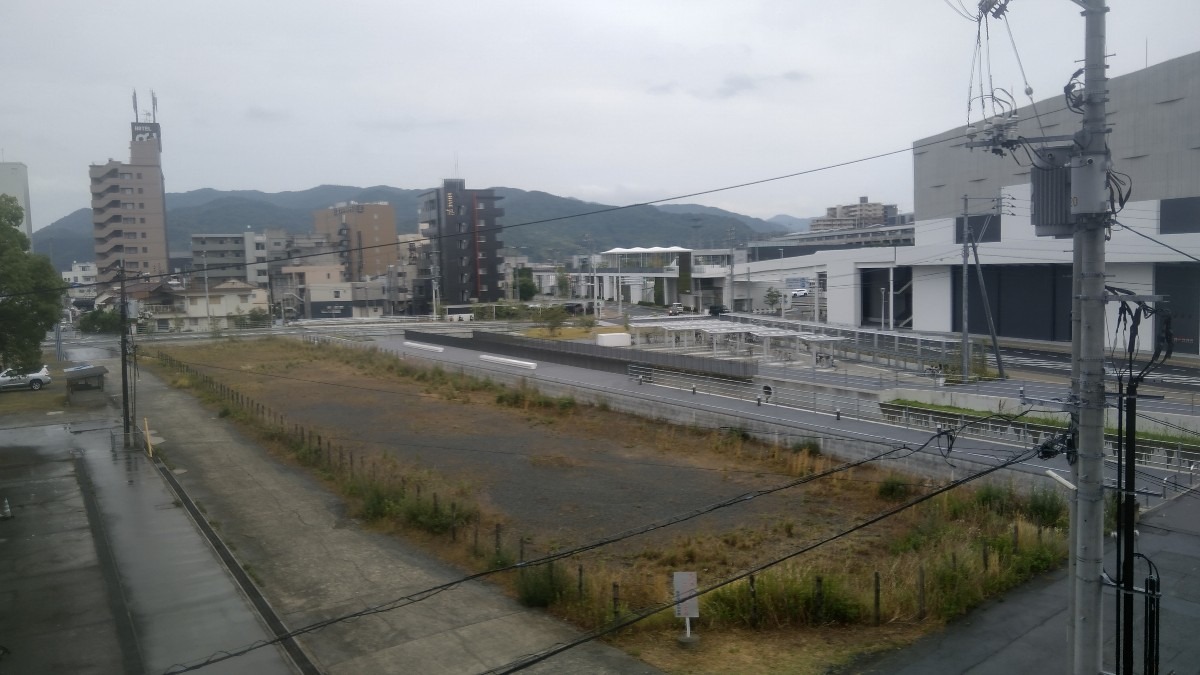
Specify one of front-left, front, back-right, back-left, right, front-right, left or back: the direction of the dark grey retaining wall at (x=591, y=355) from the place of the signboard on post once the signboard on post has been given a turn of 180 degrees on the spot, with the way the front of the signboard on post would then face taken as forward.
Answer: front

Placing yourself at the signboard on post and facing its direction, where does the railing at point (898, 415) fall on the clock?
The railing is roughly at 7 o'clock from the signboard on post.

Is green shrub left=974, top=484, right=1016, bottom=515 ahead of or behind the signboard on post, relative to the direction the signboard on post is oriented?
behind

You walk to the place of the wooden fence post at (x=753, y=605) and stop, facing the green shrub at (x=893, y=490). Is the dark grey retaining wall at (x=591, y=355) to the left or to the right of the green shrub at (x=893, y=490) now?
left

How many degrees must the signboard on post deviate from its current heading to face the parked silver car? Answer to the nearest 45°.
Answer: approximately 135° to its right

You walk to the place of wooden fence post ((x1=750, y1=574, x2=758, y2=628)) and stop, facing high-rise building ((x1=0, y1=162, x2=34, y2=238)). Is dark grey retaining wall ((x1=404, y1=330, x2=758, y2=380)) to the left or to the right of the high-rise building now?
right

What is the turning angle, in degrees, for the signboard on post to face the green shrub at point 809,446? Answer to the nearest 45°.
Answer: approximately 180°

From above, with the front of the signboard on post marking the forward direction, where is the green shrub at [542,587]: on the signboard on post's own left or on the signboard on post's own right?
on the signboard on post's own right

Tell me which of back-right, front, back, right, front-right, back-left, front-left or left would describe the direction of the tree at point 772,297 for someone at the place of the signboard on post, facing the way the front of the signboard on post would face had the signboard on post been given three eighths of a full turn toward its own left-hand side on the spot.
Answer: front-left

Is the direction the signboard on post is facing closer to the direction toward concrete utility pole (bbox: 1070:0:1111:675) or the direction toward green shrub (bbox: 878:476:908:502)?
the concrete utility pole

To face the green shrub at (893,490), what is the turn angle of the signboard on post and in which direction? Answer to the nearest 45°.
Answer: approximately 135° to its left

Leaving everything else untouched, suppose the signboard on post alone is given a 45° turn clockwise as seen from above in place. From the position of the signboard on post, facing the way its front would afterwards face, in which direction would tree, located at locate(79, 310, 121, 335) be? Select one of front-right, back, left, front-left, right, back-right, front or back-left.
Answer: right

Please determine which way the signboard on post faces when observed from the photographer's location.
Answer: facing the viewer

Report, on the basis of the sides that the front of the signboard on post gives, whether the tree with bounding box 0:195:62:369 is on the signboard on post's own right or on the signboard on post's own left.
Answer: on the signboard on post's own right

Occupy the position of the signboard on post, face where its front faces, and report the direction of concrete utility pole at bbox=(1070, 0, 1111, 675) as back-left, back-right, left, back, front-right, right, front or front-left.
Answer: front-left
